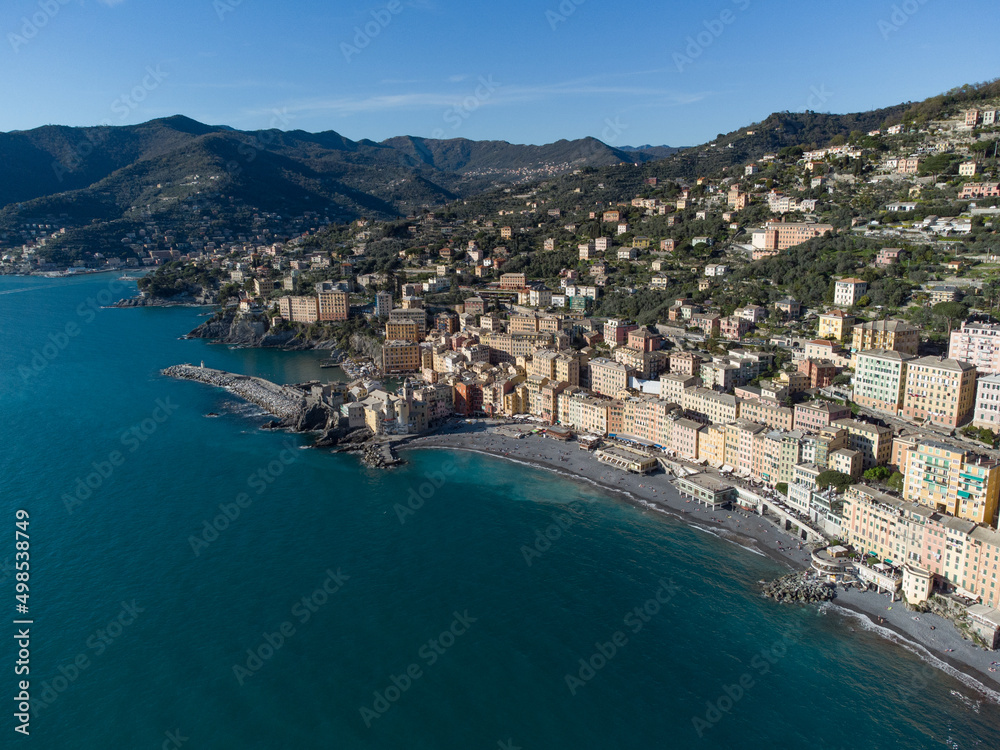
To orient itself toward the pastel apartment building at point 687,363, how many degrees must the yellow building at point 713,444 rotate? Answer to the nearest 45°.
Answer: approximately 135° to its right

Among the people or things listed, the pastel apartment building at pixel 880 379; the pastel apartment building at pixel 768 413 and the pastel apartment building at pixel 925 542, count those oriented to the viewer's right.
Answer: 0

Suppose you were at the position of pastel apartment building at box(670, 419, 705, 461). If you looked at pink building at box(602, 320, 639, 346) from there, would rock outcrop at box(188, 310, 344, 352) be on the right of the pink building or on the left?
left

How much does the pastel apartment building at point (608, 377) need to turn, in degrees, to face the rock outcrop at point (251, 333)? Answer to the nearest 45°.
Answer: approximately 90° to its right

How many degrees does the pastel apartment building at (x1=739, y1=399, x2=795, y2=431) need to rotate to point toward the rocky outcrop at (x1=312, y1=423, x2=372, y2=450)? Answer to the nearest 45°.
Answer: approximately 45° to its right

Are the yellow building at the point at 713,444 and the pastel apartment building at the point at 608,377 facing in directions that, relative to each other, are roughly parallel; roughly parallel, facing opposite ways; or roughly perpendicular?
roughly parallel

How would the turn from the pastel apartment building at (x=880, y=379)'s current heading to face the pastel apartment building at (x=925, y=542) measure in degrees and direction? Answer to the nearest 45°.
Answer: approximately 45° to its left

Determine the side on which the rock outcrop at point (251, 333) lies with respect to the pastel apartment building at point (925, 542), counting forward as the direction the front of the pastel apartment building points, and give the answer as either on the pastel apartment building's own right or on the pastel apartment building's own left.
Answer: on the pastel apartment building's own right

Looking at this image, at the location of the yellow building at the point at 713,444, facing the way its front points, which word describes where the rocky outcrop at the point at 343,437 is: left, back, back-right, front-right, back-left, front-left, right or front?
front-right

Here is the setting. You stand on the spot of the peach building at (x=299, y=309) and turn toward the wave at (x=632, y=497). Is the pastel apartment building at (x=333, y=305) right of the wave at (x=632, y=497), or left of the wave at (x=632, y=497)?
left

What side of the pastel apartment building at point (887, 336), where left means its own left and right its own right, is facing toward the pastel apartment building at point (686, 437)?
front

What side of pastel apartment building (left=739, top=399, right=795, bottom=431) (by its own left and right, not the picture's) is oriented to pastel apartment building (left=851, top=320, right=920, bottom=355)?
back

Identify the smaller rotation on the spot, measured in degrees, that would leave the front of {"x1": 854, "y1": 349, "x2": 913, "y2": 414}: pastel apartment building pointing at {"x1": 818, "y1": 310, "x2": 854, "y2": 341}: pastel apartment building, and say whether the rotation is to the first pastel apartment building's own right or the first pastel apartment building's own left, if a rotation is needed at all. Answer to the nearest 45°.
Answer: approximately 135° to the first pastel apartment building's own right

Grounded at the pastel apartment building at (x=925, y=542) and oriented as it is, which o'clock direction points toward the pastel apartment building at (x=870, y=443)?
the pastel apartment building at (x=870, y=443) is roughly at 4 o'clock from the pastel apartment building at (x=925, y=542).

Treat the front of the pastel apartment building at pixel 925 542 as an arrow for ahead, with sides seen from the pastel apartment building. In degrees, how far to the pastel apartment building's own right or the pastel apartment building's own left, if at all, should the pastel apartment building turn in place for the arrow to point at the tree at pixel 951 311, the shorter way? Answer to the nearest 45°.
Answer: approximately 135° to the pastel apartment building's own right

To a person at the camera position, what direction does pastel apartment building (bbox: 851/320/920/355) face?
facing the viewer and to the left of the viewer

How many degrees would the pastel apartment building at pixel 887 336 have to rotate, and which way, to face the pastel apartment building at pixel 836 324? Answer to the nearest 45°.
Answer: approximately 90° to its right

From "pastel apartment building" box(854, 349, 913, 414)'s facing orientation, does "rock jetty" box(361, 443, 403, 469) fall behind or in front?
in front

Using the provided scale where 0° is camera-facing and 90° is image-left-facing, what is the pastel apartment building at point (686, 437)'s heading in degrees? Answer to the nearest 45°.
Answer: approximately 45°

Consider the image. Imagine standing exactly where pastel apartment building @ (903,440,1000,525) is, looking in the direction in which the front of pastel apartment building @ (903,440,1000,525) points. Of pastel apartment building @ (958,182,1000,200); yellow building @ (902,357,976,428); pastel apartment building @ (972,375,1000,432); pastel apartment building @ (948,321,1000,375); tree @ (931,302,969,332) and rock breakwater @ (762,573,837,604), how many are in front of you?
1

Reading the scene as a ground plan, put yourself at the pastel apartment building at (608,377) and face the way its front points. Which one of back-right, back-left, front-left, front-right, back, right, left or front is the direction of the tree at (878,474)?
left

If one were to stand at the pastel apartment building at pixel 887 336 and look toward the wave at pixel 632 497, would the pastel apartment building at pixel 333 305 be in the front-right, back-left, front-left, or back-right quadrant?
front-right
